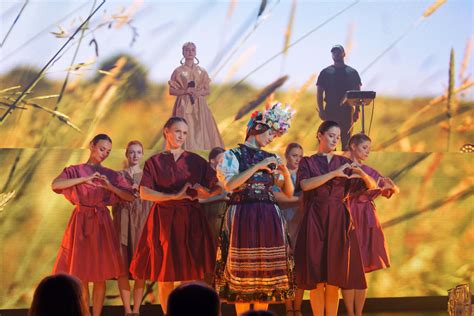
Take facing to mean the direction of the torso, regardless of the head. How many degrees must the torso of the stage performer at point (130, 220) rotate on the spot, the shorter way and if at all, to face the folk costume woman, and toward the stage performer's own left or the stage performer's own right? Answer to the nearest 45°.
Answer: approximately 45° to the stage performer's own left

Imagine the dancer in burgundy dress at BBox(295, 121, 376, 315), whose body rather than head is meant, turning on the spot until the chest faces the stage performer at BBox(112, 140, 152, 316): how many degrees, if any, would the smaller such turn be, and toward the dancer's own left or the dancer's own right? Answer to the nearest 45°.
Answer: approximately 135° to the dancer's own right

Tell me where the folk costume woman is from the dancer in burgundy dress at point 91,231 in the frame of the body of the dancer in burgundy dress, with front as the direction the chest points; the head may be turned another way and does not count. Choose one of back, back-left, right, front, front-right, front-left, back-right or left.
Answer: front-left

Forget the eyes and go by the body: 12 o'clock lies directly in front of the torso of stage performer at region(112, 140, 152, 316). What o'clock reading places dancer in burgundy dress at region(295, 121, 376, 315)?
The dancer in burgundy dress is roughly at 10 o'clock from the stage performer.

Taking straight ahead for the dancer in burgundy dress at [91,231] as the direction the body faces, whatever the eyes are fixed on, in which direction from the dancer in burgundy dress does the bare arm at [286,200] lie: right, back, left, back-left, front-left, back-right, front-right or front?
left

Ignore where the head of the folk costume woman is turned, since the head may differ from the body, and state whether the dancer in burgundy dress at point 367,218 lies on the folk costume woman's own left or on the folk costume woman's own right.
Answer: on the folk costume woman's own left

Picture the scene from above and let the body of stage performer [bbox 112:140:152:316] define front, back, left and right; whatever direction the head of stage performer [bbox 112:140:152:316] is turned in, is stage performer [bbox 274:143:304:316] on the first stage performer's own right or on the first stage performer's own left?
on the first stage performer's own left

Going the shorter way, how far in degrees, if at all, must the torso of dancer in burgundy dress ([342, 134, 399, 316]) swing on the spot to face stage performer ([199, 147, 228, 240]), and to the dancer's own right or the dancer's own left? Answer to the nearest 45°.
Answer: approximately 135° to the dancer's own right

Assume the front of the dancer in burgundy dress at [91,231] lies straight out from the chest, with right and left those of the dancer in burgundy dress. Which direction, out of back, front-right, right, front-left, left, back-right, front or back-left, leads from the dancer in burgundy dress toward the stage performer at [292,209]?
left

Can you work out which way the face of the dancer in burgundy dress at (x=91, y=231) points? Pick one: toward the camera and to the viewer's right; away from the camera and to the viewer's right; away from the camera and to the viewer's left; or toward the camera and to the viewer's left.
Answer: toward the camera and to the viewer's right
